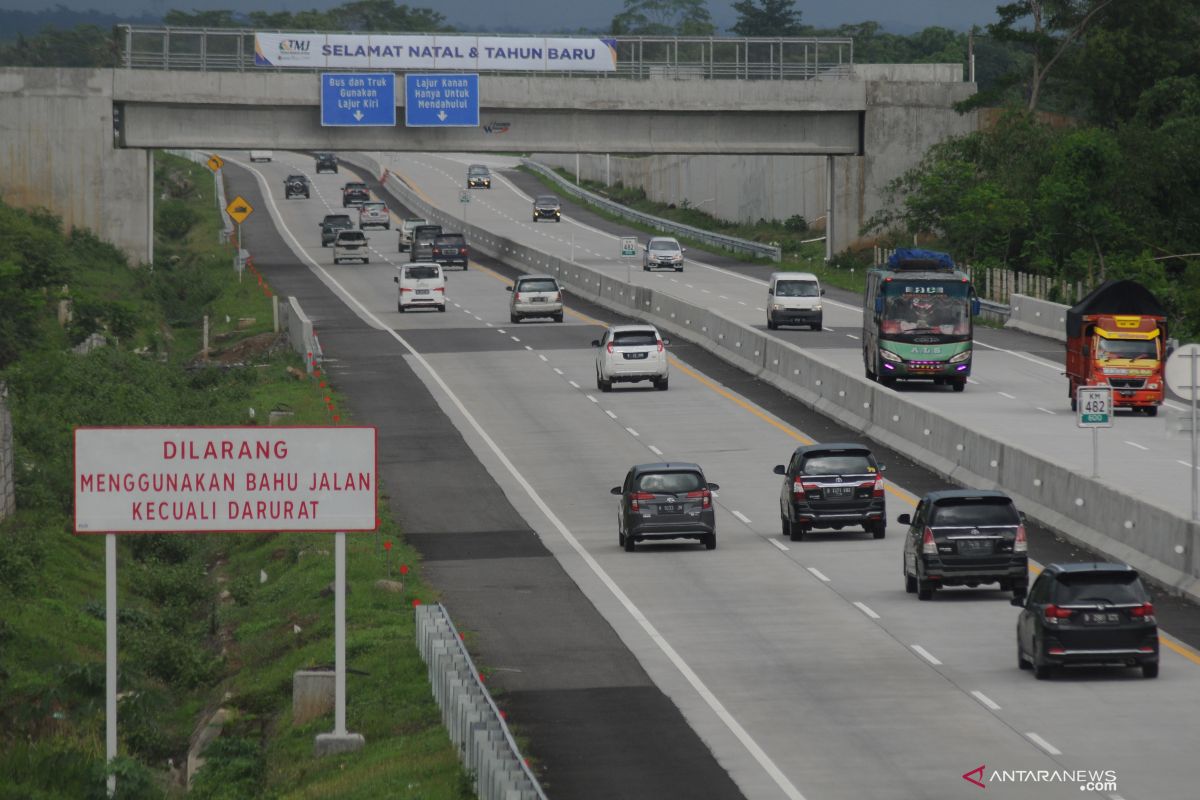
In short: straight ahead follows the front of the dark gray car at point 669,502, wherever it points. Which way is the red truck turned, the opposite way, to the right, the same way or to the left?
the opposite way

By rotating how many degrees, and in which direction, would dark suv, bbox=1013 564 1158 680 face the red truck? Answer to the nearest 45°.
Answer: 0° — it already faces it

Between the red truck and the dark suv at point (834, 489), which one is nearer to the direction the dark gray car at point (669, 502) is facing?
the red truck

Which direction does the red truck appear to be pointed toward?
toward the camera

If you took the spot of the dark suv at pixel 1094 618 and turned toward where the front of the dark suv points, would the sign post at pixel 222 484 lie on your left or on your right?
on your left

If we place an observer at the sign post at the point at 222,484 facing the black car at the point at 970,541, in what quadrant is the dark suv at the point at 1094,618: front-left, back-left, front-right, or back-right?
front-right

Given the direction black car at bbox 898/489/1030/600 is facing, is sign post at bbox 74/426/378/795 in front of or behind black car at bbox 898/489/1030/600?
behind

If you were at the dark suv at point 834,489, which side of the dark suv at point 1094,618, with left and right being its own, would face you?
front

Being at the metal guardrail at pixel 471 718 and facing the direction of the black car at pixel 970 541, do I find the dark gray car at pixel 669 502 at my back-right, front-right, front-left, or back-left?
front-left

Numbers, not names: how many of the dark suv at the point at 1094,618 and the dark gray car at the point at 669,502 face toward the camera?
0

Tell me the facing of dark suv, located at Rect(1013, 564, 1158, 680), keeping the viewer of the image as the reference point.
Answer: facing away from the viewer

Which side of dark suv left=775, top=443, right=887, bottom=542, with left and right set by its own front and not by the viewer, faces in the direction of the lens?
back

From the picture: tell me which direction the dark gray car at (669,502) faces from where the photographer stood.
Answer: facing away from the viewer

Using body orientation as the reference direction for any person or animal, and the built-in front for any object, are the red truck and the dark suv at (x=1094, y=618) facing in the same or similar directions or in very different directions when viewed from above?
very different directions

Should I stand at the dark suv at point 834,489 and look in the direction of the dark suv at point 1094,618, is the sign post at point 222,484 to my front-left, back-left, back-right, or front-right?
front-right

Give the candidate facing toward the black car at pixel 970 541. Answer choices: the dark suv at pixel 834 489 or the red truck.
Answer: the red truck

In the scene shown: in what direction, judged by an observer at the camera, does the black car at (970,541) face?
facing away from the viewer
